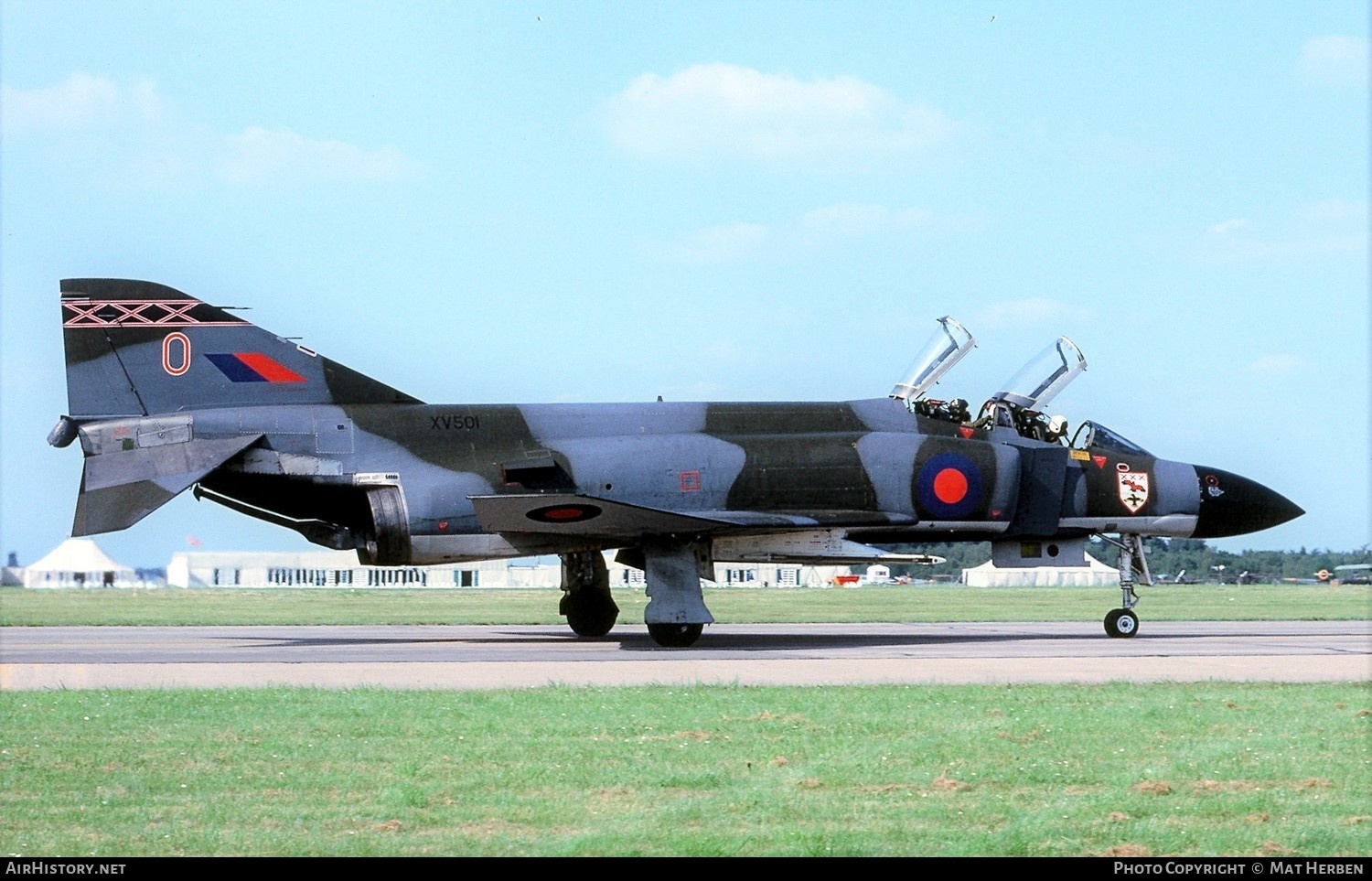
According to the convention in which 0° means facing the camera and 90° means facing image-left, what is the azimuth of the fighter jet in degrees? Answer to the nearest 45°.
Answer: approximately 270°
